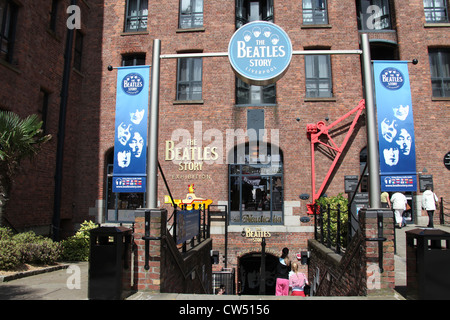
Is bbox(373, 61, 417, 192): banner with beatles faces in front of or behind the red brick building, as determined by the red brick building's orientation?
in front

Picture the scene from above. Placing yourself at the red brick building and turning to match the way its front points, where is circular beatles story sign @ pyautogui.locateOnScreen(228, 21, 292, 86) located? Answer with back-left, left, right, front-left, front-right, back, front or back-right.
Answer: front

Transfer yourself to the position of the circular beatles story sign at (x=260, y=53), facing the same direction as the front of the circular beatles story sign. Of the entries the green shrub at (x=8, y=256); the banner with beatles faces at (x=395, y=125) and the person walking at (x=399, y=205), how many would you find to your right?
1

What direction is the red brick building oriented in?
toward the camera

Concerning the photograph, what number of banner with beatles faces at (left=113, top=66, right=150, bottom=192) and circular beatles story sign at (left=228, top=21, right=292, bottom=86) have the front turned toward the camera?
2

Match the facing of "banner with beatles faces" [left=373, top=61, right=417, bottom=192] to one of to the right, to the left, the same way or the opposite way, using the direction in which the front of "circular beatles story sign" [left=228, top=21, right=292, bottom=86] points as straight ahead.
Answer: the same way

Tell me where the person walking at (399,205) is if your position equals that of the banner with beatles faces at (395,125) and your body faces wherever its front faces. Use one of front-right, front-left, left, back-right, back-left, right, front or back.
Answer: back

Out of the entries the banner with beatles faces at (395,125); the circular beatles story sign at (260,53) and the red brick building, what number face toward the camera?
3

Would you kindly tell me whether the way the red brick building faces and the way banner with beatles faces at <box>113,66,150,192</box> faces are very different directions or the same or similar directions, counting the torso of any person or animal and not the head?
same or similar directions

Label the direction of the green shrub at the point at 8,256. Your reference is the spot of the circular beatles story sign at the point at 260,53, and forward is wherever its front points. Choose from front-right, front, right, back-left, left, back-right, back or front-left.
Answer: right

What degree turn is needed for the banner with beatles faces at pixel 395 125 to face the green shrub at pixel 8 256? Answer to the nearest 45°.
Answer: approximately 45° to its right

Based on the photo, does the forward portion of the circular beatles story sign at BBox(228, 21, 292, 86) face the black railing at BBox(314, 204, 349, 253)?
no

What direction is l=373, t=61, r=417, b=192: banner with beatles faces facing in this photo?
toward the camera

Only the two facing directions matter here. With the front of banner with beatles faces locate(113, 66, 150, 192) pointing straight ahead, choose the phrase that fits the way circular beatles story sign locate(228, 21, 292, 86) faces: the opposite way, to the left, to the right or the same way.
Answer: the same way
